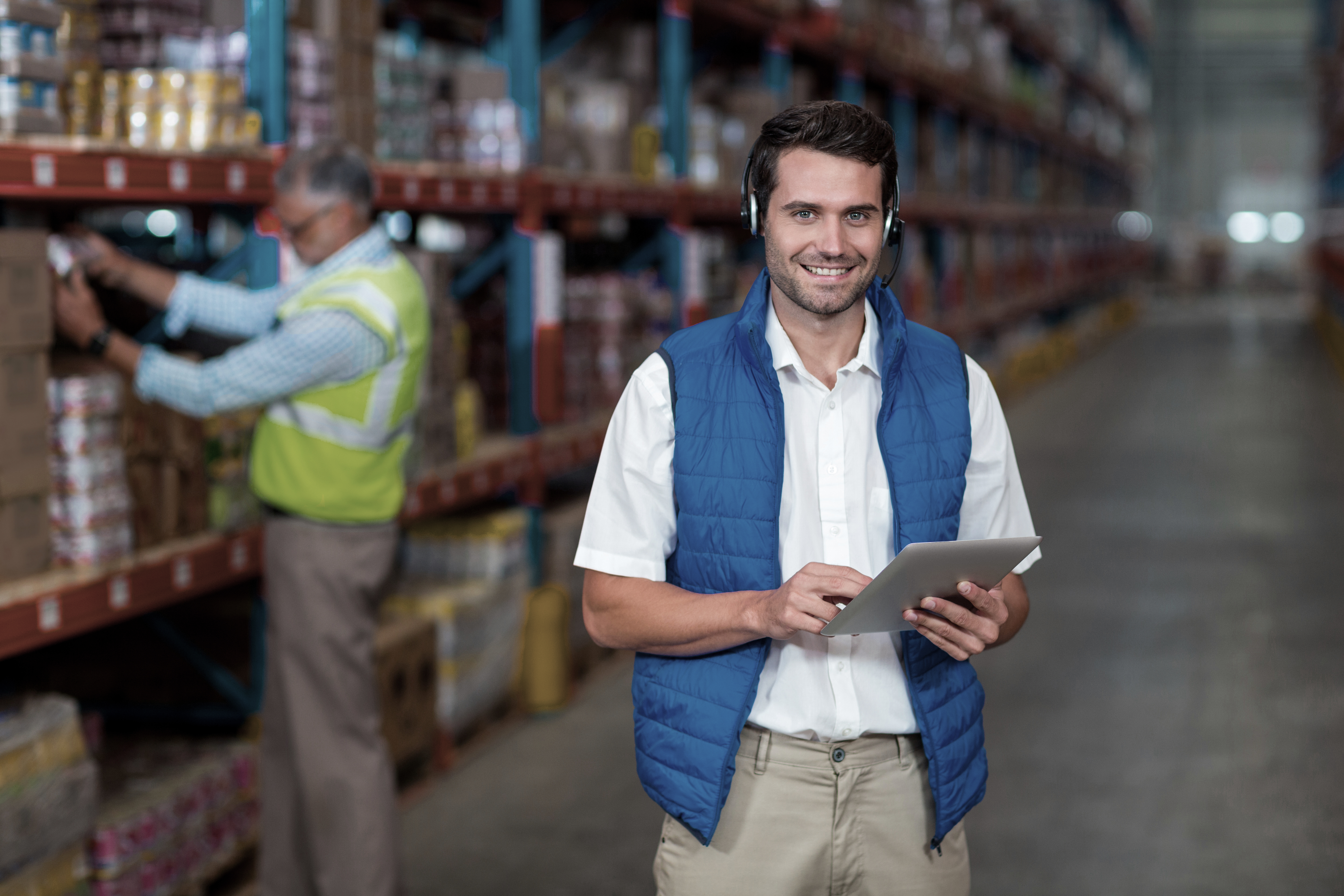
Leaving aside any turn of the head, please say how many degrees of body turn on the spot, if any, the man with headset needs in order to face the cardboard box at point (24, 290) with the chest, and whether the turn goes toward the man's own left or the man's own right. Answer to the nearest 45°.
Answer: approximately 135° to the man's own right

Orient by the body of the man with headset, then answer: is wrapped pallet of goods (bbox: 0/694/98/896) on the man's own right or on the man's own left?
on the man's own right

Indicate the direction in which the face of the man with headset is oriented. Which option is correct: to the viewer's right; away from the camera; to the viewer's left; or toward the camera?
toward the camera

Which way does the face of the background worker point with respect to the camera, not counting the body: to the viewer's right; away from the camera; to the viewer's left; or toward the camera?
to the viewer's left

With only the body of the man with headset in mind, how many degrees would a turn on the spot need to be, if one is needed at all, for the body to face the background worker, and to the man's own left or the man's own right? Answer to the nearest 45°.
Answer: approximately 135° to the man's own right

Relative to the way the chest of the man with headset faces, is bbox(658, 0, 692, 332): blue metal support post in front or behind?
behind

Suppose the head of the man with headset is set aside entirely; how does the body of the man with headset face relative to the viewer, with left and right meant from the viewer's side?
facing the viewer

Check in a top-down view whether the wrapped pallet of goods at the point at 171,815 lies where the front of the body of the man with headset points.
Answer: no

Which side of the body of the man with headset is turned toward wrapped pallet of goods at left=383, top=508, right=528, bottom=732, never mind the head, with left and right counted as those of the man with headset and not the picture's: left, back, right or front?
back
